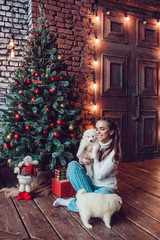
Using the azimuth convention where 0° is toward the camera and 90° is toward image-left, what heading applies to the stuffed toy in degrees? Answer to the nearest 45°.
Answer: approximately 0°

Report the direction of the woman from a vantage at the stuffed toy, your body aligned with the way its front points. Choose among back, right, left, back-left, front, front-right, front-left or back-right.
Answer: front-left

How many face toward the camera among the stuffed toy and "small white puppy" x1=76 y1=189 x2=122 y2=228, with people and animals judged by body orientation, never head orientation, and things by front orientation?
1
